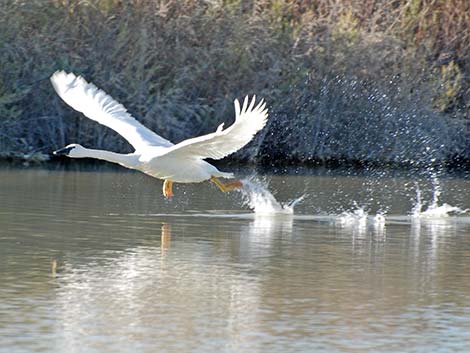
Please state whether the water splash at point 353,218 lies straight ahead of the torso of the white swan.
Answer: no

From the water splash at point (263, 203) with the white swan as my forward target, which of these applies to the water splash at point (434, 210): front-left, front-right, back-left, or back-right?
back-left

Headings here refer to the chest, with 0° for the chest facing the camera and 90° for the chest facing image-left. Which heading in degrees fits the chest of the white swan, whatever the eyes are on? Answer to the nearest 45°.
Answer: approximately 90°

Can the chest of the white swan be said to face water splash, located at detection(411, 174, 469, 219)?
no

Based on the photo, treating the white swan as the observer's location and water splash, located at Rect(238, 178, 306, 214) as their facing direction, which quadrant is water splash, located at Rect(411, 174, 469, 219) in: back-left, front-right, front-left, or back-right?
front-right

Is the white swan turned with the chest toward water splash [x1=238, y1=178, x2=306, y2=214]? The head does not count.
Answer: no
